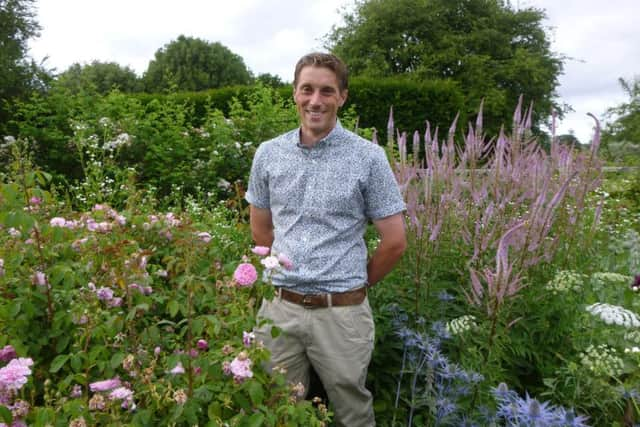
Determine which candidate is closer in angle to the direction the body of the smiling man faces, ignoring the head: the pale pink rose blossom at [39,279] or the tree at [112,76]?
the pale pink rose blossom

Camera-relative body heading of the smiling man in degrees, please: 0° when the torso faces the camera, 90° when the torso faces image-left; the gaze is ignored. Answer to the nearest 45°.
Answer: approximately 0°

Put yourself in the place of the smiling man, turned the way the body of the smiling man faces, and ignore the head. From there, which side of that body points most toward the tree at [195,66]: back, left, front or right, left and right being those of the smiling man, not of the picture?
back

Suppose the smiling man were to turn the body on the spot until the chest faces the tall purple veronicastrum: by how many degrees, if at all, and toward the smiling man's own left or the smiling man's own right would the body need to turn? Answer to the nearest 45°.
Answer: approximately 135° to the smiling man's own left

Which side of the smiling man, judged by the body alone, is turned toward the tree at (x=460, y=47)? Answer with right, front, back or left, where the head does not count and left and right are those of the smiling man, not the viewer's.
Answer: back

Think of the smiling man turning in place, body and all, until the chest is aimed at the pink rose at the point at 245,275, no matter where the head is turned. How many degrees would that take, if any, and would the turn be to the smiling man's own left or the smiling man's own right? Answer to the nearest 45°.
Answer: approximately 45° to the smiling man's own right

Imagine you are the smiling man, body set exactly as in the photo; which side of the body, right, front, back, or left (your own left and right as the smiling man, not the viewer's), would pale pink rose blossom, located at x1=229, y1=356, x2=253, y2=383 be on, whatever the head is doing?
front

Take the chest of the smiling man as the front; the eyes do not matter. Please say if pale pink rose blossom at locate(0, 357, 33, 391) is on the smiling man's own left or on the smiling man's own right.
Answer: on the smiling man's own right

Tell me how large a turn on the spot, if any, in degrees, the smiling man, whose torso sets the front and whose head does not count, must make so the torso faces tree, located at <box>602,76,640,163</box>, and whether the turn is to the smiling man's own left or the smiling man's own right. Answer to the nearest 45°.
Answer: approximately 135° to the smiling man's own left

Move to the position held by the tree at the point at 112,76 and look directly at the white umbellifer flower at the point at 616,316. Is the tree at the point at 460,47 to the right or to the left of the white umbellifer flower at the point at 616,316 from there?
left

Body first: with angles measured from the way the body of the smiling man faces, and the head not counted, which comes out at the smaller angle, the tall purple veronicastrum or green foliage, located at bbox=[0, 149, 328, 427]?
the green foliage

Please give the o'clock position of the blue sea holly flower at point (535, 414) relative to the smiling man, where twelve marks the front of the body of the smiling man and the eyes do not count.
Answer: The blue sea holly flower is roughly at 10 o'clock from the smiling man.

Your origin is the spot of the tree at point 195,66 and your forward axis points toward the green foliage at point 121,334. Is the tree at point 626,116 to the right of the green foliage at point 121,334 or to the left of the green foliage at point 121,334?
left

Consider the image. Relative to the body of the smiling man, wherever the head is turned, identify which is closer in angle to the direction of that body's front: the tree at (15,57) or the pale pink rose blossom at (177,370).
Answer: the pale pink rose blossom

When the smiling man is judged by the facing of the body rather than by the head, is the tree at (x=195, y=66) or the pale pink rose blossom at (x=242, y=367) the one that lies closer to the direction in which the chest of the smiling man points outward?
the pale pink rose blossom
